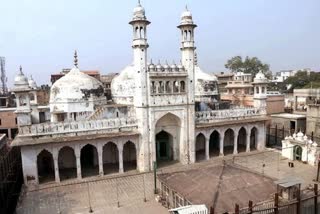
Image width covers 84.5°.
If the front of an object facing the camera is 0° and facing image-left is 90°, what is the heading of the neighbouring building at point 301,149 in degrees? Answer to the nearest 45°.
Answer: approximately 45°

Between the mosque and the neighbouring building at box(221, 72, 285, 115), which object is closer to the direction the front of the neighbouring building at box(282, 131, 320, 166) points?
the mosque

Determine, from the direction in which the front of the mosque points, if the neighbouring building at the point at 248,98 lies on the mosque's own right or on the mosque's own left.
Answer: on the mosque's own left

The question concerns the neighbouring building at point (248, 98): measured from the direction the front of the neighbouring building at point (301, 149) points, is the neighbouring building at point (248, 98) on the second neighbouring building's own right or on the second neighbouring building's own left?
on the second neighbouring building's own right

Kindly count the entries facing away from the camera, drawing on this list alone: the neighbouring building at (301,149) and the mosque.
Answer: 0

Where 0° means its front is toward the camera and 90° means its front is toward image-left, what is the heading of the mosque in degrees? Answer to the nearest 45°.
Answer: approximately 315°

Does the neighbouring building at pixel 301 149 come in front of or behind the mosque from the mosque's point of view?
in front
